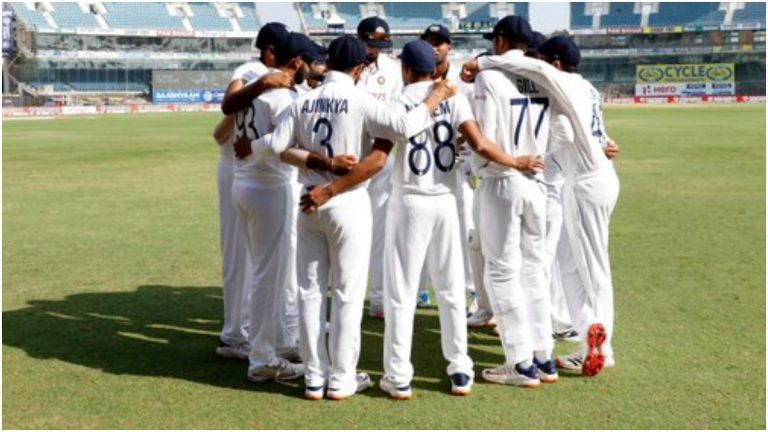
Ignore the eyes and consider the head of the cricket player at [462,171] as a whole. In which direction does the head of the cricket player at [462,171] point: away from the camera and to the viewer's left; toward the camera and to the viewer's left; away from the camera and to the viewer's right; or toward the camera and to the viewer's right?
toward the camera and to the viewer's left

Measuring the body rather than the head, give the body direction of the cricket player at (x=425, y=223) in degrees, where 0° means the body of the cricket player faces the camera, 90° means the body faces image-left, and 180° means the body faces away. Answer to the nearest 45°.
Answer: approximately 180°

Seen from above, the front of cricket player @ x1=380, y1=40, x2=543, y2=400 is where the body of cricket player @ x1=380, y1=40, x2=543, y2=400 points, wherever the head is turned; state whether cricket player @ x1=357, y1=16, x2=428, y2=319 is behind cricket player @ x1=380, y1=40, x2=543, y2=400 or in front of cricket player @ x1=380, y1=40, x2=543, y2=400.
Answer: in front

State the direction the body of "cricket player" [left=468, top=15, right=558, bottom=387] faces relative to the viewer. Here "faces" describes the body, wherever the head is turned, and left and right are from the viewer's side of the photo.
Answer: facing away from the viewer and to the left of the viewer

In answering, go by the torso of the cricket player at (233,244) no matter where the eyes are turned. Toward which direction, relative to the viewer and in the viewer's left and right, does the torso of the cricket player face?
facing to the right of the viewer

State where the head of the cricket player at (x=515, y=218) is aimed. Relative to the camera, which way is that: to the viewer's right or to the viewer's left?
to the viewer's left

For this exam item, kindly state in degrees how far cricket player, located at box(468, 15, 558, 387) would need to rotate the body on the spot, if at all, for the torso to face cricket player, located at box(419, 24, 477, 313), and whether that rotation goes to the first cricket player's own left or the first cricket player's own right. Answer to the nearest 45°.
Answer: approximately 45° to the first cricket player's own right
